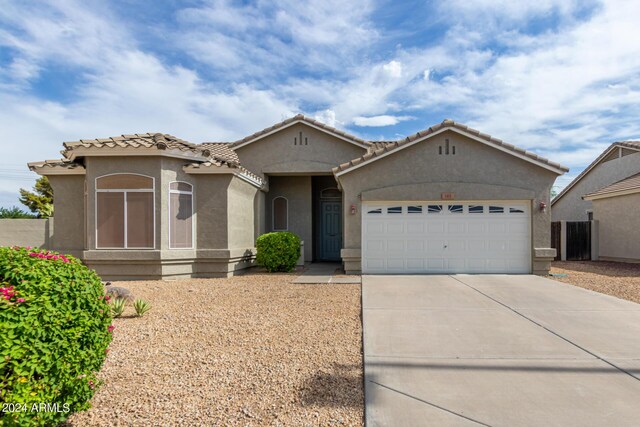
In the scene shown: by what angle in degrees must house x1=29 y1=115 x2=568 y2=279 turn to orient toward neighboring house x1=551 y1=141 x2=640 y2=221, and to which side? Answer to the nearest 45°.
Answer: approximately 135° to its left

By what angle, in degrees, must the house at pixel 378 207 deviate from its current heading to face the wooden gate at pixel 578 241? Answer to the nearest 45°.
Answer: approximately 135° to its left

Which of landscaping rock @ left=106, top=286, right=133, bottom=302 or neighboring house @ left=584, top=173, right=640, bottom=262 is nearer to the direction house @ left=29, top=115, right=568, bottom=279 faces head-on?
the landscaping rock

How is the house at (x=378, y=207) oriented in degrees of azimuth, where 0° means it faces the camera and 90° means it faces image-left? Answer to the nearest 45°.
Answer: approximately 0°

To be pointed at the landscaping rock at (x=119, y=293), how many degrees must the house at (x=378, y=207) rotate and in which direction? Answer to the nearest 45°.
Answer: approximately 45° to its right

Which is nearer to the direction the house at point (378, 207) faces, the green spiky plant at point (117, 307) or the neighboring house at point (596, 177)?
the green spiky plant

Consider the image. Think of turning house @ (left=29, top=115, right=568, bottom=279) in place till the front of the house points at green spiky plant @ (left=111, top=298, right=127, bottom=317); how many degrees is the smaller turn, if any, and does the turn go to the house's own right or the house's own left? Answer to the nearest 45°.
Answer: approximately 45° to the house's own right
